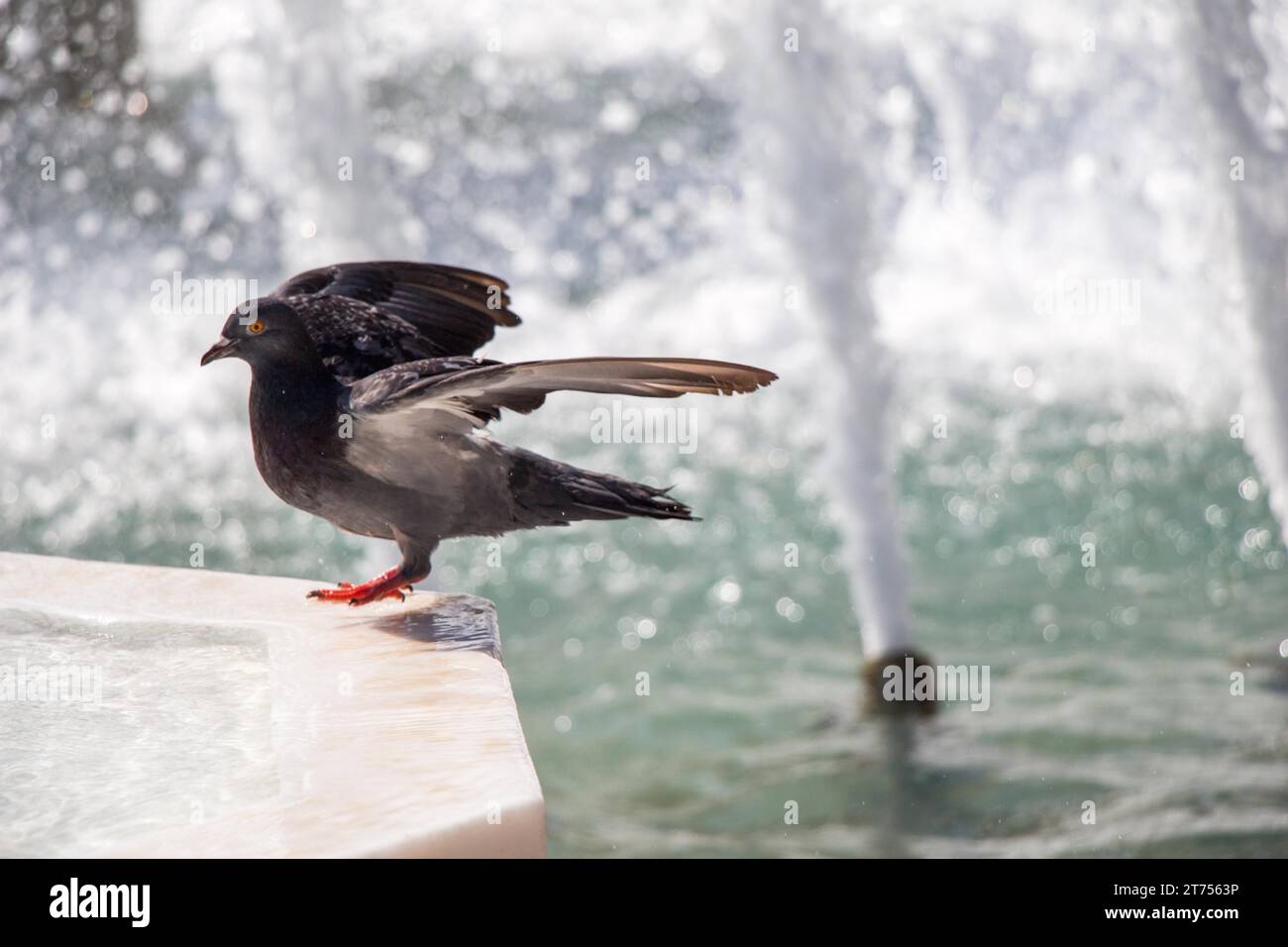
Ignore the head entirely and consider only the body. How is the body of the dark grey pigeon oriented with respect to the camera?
to the viewer's left
